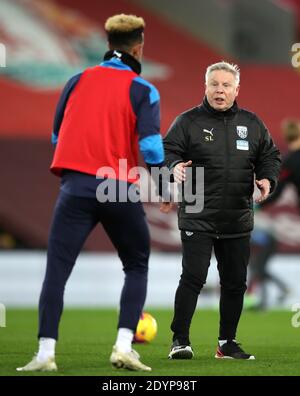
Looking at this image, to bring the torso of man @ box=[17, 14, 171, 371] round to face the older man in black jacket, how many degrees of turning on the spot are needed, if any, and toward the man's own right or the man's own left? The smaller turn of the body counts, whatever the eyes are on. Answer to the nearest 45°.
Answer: approximately 45° to the man's own right

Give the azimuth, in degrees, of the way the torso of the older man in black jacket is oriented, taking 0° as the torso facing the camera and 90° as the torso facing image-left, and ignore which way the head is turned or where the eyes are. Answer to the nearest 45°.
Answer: approximately 0°

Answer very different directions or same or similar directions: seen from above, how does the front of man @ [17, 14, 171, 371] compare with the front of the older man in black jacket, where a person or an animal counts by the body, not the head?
very different directions

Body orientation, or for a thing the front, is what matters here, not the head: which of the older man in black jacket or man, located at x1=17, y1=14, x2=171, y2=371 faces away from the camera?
the man

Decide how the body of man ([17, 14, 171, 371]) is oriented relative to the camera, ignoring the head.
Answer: away from the camera

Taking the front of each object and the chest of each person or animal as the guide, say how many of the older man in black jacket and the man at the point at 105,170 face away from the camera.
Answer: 1

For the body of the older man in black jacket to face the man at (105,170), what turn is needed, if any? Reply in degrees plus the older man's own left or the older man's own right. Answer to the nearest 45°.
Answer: approximately 45° to the older man's own right
